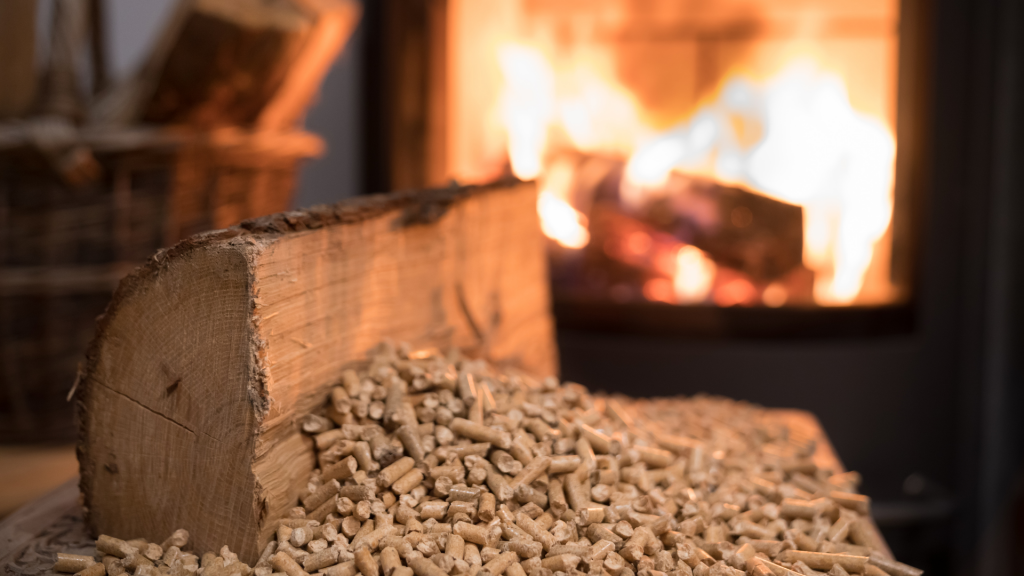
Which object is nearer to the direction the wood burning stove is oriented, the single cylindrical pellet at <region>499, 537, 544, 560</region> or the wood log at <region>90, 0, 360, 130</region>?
the single cylindrical pellet

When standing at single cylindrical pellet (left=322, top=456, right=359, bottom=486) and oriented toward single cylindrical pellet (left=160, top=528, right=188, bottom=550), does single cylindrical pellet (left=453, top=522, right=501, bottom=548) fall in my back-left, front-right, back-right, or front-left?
back-left

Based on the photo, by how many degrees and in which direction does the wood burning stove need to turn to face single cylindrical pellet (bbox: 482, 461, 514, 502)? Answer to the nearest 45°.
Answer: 0° — it already faces it

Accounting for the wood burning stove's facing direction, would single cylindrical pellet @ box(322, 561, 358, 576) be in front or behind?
in front

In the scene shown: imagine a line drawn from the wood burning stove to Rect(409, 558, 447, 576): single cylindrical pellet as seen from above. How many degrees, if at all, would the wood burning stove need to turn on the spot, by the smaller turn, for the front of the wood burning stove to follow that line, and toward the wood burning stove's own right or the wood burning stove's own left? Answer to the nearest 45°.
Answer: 0° — it already faces it

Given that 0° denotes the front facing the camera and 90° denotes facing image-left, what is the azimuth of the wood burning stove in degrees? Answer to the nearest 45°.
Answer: approximately 0°

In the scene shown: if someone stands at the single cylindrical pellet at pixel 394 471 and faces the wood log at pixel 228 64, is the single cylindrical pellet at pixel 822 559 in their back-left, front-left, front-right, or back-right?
back-right

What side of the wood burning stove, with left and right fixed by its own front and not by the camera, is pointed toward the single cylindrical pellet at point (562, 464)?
front

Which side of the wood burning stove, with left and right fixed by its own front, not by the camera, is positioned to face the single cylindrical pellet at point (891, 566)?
front

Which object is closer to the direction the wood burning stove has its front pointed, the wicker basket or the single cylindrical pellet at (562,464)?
the single cylindrical pellet
